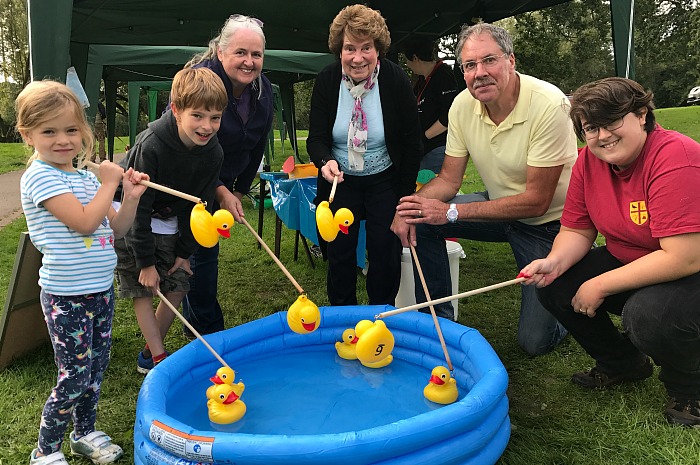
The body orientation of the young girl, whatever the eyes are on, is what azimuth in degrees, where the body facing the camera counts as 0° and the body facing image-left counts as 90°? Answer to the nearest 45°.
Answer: approximately 315°

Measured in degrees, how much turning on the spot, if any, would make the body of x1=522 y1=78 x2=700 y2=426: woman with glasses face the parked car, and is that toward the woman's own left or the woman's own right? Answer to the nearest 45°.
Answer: approximately 135° to the woman's own right

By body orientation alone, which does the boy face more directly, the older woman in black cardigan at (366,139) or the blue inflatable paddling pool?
the blue inflatable paddling pool

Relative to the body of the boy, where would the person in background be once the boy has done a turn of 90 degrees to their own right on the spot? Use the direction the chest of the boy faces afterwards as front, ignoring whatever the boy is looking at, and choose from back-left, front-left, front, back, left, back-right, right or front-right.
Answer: back

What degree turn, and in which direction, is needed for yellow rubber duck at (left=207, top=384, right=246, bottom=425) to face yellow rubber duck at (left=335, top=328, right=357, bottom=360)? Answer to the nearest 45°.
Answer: approximately 90° to its left

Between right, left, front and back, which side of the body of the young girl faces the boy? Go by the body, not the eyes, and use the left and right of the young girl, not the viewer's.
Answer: left

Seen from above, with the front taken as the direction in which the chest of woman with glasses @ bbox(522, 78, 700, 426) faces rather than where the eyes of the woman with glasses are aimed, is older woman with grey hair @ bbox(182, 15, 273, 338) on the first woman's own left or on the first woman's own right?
on the first woman's own right

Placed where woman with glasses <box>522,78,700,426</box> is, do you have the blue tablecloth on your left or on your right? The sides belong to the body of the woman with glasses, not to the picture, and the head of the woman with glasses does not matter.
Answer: on your right

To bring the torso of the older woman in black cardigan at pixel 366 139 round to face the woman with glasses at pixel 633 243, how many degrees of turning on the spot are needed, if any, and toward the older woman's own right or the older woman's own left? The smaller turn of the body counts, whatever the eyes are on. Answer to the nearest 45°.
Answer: approximately 45° to the older woman's own left
